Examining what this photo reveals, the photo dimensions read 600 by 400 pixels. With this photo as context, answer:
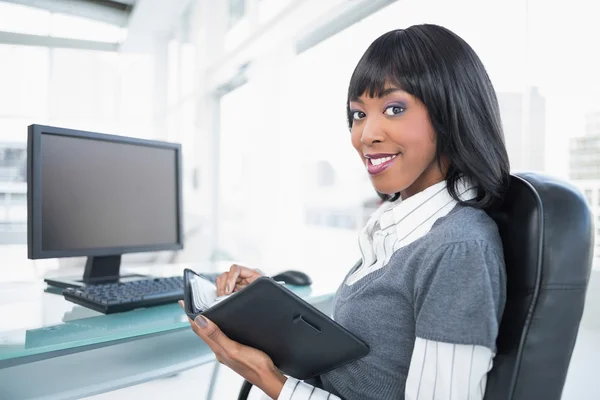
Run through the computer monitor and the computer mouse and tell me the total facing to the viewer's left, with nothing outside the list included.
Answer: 1

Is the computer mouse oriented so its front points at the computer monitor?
yes

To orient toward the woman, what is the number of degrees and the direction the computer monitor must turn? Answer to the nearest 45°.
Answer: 0° — it already faces them

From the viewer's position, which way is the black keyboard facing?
facing the viewer and to the right of the viewer

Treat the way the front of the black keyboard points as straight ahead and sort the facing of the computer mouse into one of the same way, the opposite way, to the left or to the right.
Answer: the opposite way

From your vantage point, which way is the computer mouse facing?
to the viewer's left

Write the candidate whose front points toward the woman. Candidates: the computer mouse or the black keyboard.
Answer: the black keyboard

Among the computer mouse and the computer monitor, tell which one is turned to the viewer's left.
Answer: the computer mouse

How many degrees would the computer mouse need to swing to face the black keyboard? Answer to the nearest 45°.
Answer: approximately 45° to its left
